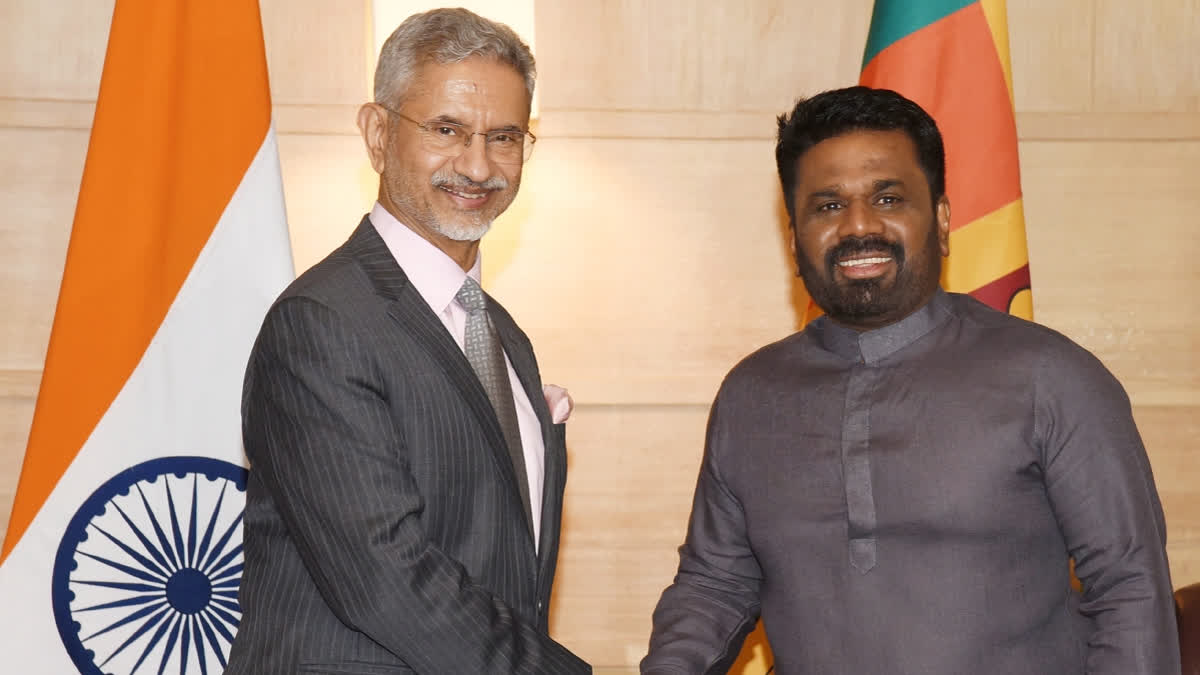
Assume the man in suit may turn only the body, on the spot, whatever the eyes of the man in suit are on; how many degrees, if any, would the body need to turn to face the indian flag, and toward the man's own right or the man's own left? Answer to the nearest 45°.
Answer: approximately 180°

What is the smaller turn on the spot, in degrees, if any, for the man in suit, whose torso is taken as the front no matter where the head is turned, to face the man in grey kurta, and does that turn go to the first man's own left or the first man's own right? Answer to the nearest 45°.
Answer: approximately 45° to the first man's own left

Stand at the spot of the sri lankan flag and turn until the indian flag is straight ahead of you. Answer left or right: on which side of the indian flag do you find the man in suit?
left

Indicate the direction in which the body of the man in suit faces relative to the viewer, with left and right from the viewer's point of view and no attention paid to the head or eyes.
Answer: facing the viewer and to the right of the viewer

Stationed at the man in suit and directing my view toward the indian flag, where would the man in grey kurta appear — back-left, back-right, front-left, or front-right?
back-right

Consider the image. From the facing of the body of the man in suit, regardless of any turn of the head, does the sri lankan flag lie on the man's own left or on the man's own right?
on the man's own left

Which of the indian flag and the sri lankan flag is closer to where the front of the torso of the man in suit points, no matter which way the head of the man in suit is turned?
the sri lankan flag

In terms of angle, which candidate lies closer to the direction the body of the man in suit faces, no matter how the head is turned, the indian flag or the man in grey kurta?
the man in grey kurta

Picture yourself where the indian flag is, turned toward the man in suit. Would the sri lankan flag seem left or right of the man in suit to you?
left
